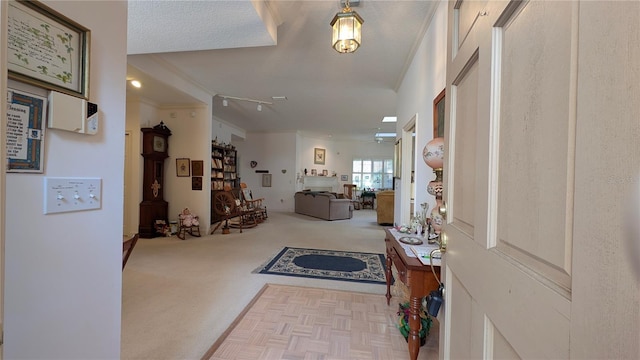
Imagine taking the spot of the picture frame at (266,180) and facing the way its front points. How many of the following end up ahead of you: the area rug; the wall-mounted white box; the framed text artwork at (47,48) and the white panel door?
4

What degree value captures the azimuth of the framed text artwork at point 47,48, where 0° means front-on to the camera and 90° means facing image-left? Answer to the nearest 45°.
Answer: approximately 315°

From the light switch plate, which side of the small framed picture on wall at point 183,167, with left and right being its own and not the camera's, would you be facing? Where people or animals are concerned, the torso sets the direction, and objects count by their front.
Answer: front

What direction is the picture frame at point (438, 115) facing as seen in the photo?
to the viewer's left

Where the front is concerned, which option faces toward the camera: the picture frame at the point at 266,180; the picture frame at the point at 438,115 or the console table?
the picture frame at the point at 266,180

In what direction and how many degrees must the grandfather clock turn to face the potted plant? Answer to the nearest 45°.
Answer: approximately 45° to its right

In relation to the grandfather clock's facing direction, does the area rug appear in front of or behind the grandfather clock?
in front

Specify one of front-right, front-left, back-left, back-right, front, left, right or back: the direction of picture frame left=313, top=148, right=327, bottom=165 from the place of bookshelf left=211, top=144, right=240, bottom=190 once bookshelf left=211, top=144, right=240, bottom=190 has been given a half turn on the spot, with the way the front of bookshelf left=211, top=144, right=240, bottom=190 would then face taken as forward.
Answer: right

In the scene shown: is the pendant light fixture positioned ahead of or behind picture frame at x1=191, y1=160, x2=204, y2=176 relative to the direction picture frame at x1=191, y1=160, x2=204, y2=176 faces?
ahead

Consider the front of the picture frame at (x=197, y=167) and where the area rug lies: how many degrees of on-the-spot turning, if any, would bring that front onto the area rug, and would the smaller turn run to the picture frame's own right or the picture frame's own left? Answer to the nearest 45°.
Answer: approximately 45° to the picture frame's own left
